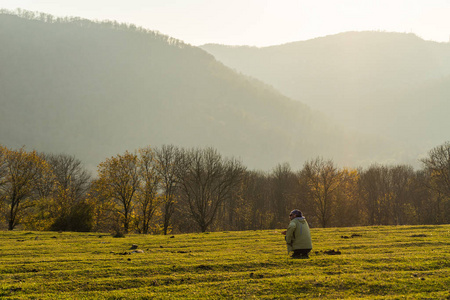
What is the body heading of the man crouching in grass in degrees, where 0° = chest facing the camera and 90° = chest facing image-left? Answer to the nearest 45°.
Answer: approximately 135°
